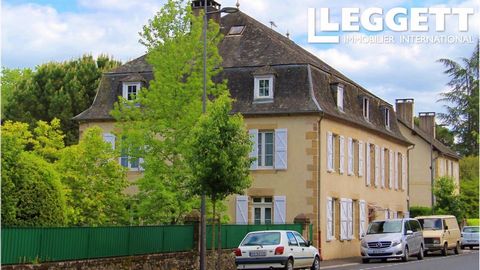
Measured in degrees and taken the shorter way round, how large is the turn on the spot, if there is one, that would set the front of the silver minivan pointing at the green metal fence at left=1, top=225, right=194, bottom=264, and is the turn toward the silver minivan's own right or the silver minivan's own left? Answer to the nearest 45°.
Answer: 0° — it already faces it

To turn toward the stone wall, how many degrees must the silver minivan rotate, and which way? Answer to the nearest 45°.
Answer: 0° — it already faces it

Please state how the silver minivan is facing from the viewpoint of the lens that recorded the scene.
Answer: facing the viewer and to the left of the viewer

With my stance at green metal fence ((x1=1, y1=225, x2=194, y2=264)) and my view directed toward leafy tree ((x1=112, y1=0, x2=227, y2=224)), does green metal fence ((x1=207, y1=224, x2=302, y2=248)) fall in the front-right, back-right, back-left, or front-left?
front-right

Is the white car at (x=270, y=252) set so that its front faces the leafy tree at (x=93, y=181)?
no

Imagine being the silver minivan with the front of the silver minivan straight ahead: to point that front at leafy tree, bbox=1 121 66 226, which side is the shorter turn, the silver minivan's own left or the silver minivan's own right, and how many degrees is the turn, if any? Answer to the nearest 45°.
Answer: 0° — it already faces it

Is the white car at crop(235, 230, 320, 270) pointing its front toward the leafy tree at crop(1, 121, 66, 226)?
no

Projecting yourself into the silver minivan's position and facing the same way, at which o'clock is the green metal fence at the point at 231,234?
The green metal fence is roughly at 12 o'clock from the silver minivan.
